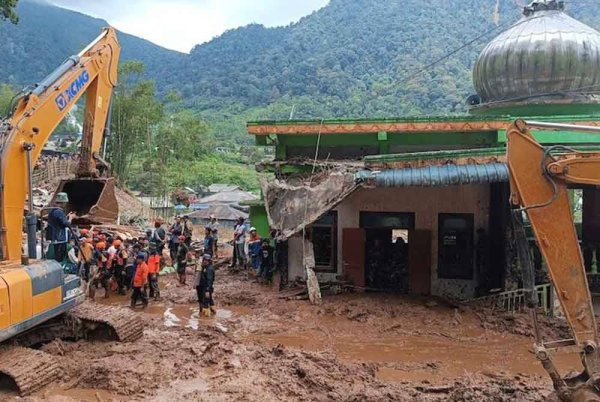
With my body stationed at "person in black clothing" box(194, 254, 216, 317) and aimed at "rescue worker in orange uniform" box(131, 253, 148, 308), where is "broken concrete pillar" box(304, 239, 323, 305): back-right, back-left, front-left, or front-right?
back-right

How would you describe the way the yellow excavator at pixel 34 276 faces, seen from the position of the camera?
facing away from the viewer and to the right of the viewer

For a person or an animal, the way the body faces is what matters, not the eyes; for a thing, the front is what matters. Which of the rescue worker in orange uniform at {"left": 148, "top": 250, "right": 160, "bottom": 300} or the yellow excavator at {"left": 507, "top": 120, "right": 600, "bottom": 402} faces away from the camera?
the rescue worker in orange uniform

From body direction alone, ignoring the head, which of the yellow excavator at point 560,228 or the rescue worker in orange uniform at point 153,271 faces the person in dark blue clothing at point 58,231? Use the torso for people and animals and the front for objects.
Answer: the yellow excavator

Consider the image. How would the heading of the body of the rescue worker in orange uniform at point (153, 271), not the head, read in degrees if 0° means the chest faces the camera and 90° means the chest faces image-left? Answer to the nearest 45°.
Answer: approximately 180°

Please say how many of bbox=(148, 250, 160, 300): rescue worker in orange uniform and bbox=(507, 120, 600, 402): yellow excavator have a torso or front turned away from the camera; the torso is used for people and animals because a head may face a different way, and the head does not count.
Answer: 1

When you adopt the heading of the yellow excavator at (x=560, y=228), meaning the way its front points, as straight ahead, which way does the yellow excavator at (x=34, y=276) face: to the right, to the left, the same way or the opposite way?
to the right

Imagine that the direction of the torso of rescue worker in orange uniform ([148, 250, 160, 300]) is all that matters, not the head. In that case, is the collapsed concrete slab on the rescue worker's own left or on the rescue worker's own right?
on the rescue worker's own right

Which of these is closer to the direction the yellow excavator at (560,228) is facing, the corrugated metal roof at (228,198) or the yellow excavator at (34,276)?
the yellow excavator

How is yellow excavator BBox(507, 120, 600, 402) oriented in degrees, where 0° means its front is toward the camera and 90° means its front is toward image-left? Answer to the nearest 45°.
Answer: approximately 90°
